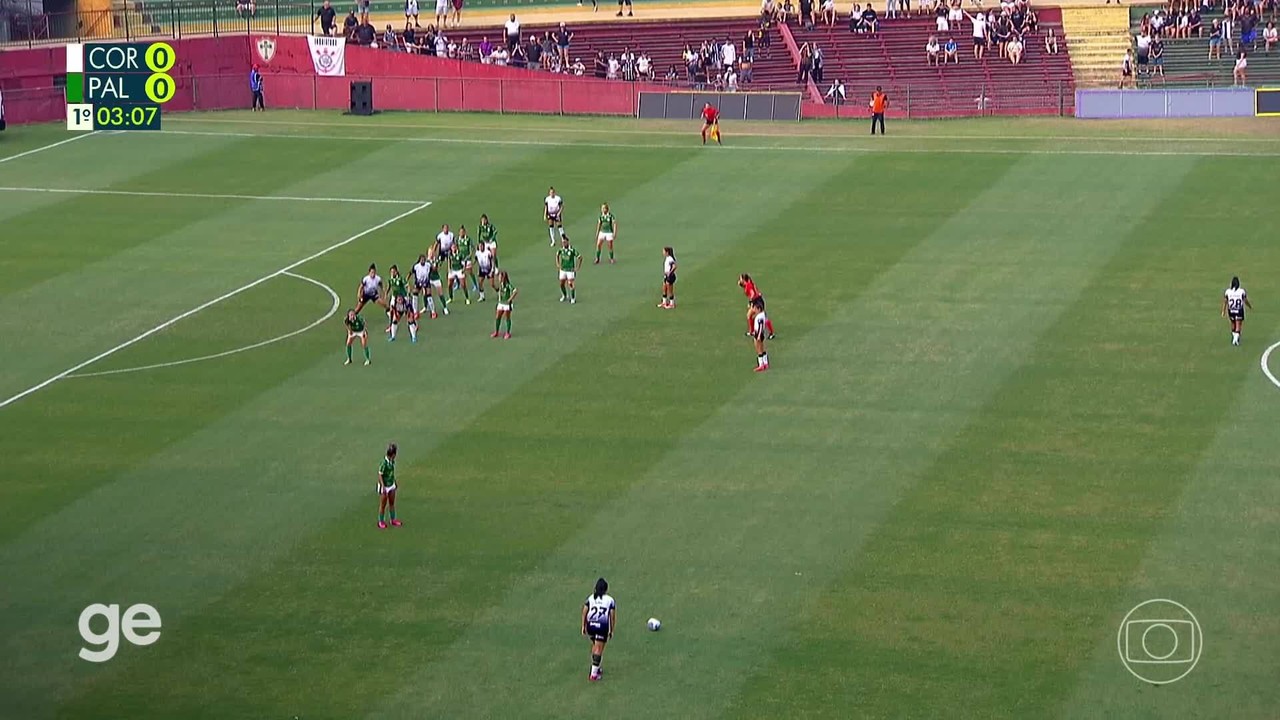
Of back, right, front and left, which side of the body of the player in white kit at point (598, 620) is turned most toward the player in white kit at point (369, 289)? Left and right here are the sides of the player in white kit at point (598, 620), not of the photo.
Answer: front

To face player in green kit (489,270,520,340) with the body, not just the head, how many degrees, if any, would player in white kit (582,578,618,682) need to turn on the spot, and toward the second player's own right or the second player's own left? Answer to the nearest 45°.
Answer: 0° — they already face them

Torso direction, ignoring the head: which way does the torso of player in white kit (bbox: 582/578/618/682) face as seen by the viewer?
away from the camera

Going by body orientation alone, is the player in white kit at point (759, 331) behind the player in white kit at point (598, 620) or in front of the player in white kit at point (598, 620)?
in front

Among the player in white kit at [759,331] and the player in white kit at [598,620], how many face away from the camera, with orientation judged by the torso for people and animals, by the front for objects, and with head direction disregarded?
1

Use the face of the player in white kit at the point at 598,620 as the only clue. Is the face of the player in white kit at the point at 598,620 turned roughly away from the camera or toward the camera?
away from the camera

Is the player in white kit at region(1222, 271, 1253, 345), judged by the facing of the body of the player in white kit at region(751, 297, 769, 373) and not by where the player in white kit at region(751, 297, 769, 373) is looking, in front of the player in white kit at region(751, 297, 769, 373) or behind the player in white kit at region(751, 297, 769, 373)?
behind
